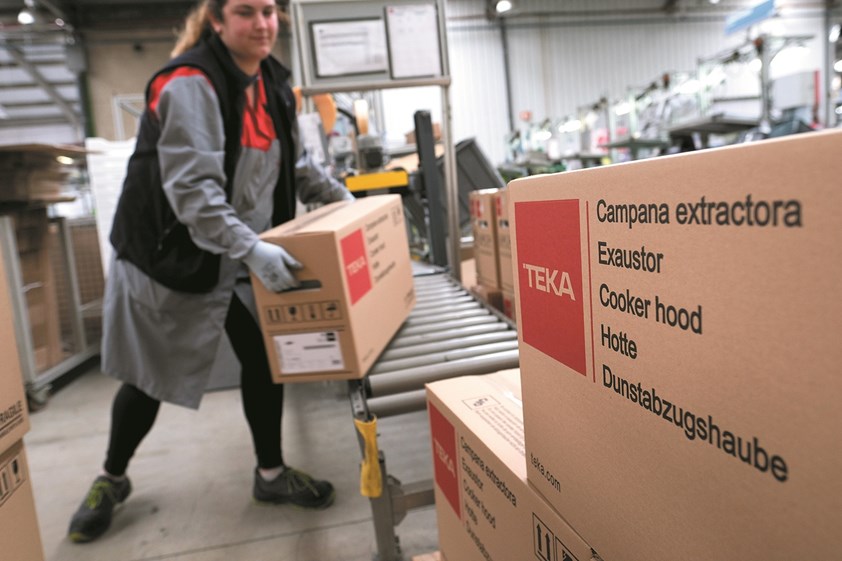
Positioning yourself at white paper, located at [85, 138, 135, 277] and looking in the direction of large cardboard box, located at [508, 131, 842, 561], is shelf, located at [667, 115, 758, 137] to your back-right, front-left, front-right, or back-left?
front-left

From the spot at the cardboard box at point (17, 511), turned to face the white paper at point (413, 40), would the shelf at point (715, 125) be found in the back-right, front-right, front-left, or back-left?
front-right

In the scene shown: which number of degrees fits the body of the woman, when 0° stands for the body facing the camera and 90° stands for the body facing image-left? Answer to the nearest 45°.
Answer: approximately 315°

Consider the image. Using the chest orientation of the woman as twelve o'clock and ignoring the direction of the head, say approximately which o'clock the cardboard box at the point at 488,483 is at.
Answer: The cardboard box is roughly at 1 o'clock from the woman.

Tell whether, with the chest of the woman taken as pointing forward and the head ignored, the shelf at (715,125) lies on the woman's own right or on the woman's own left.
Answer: on the woman's own left

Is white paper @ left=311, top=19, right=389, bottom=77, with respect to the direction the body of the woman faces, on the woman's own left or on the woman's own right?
on the woman's own left

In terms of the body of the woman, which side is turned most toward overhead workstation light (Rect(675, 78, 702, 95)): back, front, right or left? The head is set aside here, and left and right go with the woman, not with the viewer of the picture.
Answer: left

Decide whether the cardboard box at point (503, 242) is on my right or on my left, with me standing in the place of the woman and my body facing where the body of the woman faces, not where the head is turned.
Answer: on my left

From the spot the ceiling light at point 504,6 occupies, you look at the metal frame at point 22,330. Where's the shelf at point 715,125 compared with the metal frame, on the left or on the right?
left

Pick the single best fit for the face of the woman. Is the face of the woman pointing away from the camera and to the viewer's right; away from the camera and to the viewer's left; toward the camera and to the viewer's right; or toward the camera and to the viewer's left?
toward the camera and to the viewer's right

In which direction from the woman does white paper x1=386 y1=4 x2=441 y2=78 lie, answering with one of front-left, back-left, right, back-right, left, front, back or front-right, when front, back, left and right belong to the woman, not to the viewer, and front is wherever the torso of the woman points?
left

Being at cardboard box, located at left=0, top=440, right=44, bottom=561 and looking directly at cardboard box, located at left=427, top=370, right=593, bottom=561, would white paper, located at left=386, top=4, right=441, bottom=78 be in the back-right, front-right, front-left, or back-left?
front-left

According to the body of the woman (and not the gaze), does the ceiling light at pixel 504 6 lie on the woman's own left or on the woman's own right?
on the woman's own left

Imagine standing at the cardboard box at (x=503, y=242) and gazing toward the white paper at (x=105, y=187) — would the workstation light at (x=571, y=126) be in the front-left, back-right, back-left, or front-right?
front-right
